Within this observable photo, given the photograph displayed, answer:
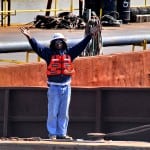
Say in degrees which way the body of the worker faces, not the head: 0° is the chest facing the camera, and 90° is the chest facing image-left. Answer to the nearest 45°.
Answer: approximately 0°
